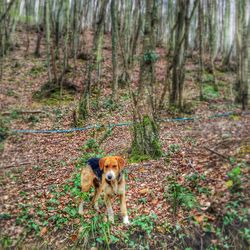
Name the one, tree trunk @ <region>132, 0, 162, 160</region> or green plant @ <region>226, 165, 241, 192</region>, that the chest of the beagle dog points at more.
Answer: the green plant

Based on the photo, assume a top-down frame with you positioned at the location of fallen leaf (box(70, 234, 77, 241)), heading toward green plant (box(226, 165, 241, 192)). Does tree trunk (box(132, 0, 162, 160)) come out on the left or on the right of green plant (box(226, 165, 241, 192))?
left

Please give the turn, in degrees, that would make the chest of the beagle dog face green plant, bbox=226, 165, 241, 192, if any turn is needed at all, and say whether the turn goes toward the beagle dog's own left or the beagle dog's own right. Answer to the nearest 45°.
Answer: approximately 45° to the beagle dog's own left

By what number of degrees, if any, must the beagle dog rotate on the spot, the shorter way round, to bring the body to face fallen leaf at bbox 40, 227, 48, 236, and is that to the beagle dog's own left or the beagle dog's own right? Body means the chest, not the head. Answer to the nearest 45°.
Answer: approximately 135° to the beagle dog's own right

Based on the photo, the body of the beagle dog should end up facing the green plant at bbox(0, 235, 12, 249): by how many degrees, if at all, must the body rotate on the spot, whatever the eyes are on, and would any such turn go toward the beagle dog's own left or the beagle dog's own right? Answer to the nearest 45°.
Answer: approximately 135° to the beagle dog's own right

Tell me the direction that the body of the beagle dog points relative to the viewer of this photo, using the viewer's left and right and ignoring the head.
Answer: facing the viewer and to the right of the viewer

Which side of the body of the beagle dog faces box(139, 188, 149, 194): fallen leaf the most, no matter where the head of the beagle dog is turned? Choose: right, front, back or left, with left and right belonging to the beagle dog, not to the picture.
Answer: left

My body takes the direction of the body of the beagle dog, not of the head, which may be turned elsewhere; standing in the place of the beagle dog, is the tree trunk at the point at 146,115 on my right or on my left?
on my left
